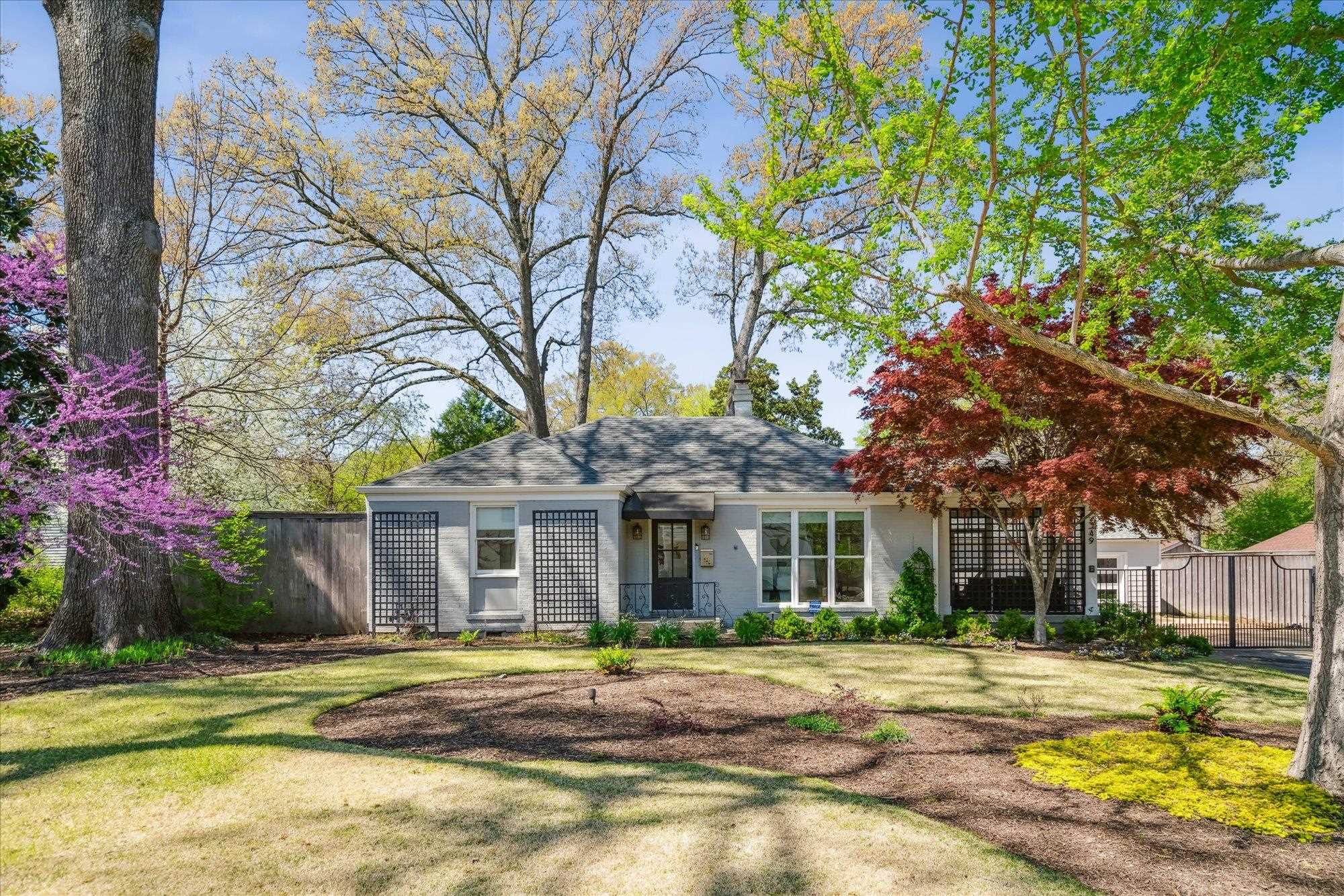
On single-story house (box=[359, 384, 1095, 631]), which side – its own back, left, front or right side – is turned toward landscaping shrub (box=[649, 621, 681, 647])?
front

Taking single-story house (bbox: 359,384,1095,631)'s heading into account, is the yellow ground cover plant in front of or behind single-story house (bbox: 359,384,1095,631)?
in front

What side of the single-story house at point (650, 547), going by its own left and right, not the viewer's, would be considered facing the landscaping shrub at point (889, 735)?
front

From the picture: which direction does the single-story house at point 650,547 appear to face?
toward the camera

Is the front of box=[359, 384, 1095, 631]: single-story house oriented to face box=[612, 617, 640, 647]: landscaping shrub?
yes

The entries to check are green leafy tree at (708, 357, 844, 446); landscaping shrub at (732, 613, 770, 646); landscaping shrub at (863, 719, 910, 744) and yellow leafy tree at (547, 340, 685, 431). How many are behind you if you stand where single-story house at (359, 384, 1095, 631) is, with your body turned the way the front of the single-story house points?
2

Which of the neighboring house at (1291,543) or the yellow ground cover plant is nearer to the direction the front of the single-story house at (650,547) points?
the yellow ground cover plant

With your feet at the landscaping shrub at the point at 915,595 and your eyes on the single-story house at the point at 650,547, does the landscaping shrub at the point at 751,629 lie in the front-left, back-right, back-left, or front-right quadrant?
front-left

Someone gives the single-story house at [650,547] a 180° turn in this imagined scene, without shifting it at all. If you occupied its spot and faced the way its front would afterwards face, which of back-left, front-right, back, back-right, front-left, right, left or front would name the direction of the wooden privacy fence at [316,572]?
left
